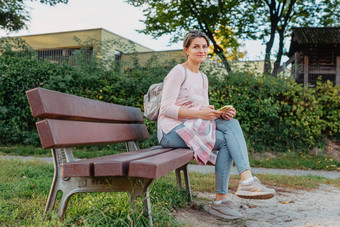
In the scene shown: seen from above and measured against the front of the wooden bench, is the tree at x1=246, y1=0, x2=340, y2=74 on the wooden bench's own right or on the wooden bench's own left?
on the wooden bench's own left

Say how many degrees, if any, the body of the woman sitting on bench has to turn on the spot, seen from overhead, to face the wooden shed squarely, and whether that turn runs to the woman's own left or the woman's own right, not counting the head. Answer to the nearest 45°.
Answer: approximately 135° to the woman's own left

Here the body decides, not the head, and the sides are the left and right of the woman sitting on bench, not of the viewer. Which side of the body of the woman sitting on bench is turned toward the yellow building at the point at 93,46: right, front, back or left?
back

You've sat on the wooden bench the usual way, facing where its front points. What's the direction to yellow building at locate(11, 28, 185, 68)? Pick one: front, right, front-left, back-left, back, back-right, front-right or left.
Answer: back-left

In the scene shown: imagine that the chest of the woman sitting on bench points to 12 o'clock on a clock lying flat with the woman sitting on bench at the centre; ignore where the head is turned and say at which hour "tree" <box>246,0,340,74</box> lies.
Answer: The tree is roughly at 8 o'clock from the woman sitting on bench.

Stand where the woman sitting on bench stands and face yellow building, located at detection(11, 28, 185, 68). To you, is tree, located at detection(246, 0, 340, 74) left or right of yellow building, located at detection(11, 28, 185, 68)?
right

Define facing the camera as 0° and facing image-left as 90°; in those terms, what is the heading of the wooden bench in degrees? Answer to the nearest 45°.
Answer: approximately 315°

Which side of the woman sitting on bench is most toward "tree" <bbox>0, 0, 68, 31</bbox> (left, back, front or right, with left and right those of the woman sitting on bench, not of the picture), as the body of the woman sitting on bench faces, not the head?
back
